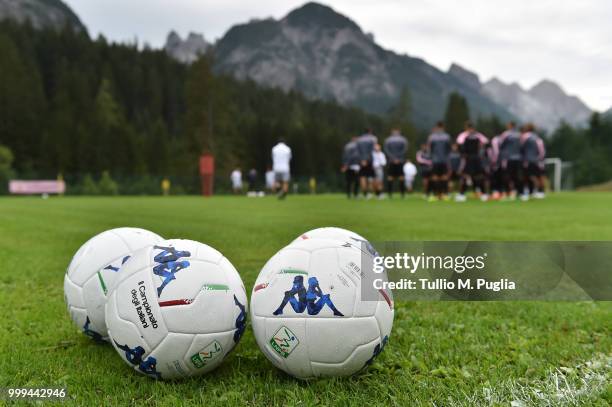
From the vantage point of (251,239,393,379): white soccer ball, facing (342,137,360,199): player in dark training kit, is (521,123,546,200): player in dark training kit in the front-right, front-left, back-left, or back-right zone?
front-right

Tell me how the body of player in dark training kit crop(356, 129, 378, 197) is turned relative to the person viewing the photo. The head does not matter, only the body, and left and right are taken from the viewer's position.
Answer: facing away from the viewer

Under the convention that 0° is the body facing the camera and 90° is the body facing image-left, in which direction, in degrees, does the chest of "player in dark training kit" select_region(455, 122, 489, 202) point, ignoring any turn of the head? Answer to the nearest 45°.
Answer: approximately 180°

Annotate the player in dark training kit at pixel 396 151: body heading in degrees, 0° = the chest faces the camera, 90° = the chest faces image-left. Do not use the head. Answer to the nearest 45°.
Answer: approximately 180°

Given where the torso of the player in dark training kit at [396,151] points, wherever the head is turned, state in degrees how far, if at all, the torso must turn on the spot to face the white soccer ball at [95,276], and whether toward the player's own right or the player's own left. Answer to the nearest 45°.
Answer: approximately 180°

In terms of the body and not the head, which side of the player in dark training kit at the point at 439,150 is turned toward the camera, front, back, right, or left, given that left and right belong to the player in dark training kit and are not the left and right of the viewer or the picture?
back
